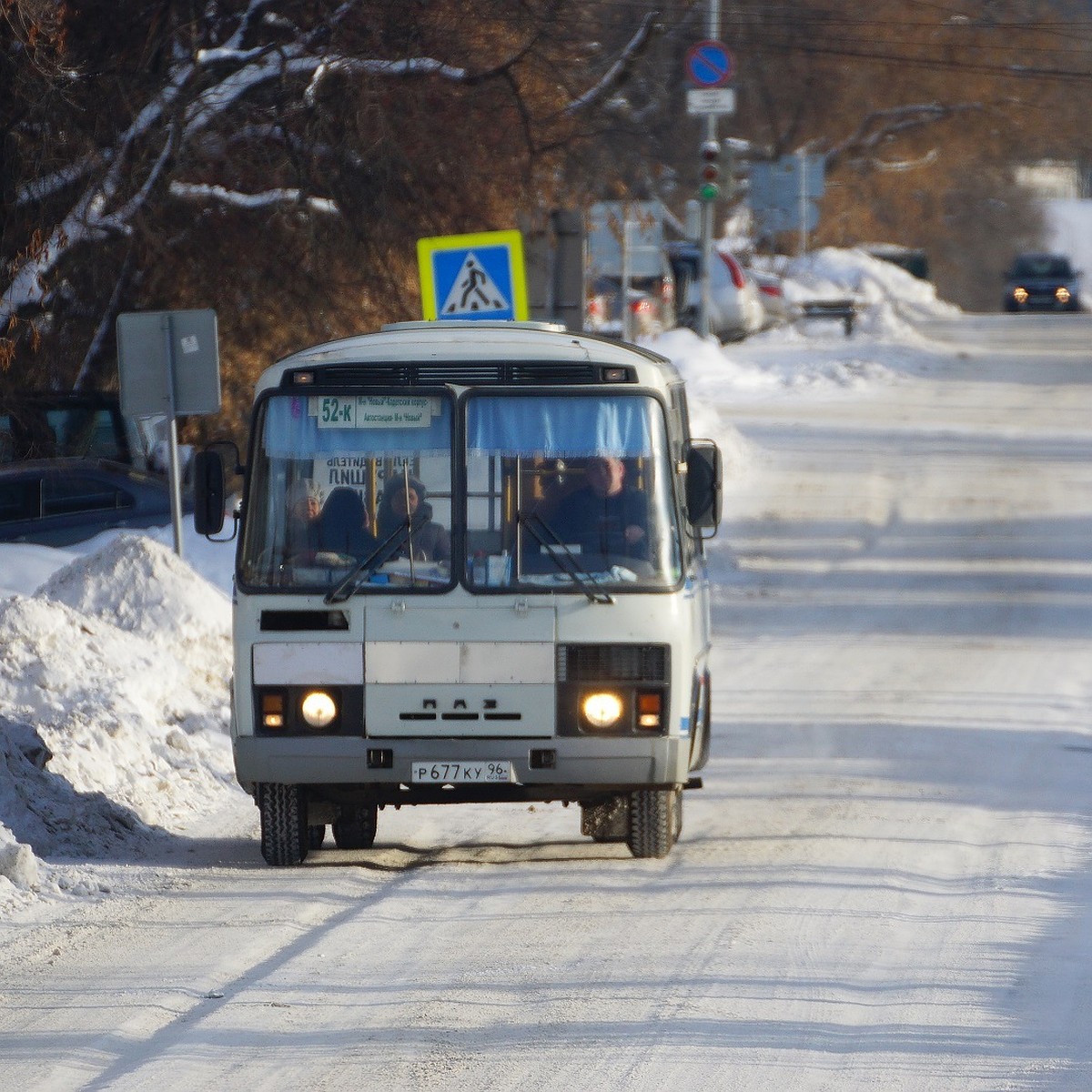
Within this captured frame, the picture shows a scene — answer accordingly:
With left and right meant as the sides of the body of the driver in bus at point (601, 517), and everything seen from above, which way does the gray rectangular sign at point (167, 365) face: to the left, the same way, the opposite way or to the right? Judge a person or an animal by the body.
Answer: the opposite way

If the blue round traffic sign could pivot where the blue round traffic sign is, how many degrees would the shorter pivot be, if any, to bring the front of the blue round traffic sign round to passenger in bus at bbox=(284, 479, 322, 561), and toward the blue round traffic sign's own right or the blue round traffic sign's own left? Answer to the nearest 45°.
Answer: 0° — it already faces them

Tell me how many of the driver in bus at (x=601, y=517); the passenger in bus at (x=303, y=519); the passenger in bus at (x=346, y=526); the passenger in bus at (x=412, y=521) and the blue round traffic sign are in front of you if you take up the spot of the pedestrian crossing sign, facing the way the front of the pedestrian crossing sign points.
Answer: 4

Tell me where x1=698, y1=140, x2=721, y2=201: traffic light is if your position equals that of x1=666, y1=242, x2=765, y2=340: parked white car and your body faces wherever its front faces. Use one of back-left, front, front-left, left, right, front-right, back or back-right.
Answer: back-left

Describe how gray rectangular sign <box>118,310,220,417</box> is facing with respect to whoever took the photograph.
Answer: facing away from the viewer

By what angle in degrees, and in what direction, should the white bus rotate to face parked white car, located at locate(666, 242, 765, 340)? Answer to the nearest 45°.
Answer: approximately 180°

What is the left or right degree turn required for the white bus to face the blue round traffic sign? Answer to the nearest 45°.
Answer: approximately 180°

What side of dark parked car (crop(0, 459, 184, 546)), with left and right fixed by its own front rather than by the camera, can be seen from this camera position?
left

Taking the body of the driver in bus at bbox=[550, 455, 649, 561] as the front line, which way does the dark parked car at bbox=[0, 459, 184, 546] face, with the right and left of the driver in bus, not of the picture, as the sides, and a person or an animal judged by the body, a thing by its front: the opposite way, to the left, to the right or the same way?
to the right

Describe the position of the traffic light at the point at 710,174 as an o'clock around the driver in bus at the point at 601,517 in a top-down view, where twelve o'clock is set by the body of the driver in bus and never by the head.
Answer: The traffic light is roughly at 6 o'clock from the driver in bus.

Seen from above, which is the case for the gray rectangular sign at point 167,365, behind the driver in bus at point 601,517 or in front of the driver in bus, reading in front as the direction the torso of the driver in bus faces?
behind
